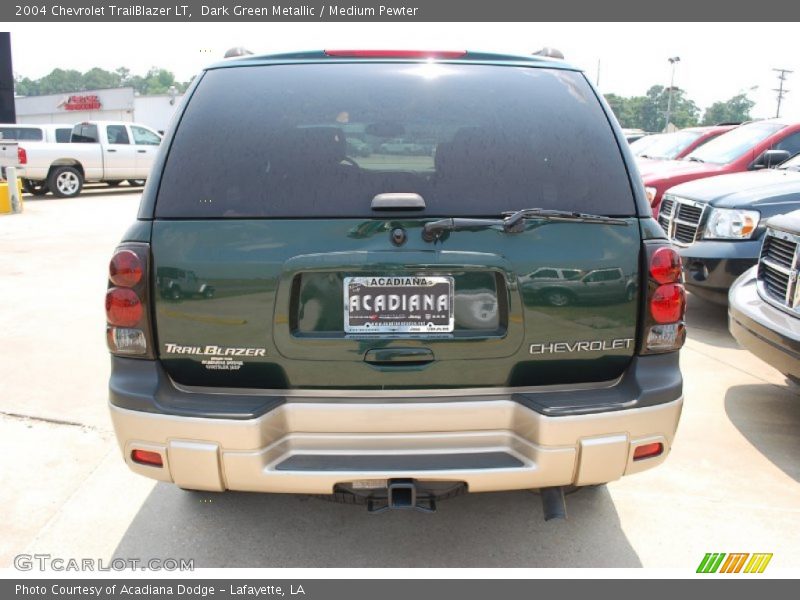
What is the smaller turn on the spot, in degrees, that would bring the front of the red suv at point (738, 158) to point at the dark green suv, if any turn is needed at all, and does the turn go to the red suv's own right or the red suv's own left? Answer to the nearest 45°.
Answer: approximately 45° to the red suv's own left

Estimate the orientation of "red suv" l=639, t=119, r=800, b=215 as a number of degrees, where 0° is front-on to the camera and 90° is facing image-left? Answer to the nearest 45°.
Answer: approximately 45°

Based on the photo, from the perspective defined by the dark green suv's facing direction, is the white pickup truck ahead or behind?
ahead

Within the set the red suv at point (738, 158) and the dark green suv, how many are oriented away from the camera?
1

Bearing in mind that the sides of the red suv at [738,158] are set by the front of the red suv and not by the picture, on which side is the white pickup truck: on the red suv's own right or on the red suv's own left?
on the red suv's own right

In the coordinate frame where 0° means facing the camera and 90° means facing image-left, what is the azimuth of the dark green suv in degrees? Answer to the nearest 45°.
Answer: approximately 180°

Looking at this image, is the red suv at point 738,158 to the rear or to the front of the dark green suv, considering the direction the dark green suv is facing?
to the front

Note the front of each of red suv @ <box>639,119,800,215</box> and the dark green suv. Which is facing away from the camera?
the dark green suv
